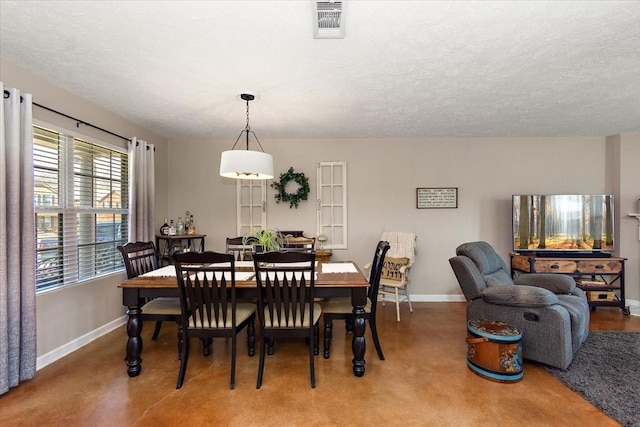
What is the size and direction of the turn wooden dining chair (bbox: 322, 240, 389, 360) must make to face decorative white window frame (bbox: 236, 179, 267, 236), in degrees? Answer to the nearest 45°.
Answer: approximately 45° to its right

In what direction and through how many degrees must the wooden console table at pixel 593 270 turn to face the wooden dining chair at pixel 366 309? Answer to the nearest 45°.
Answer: approximately 45° to its right

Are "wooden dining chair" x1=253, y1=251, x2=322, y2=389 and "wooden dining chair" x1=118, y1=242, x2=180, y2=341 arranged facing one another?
no

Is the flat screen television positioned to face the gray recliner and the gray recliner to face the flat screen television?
no

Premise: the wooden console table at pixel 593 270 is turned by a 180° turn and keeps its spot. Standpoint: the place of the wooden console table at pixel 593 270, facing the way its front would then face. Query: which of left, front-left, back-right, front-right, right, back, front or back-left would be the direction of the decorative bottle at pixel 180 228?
back-left

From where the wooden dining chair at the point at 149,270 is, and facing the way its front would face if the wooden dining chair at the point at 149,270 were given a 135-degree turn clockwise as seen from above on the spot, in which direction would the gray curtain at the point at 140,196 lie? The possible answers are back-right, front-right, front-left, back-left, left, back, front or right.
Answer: right

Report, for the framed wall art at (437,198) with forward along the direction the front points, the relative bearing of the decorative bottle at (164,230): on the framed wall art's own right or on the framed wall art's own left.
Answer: on the framed wall art's own right

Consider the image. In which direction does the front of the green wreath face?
toward the camera

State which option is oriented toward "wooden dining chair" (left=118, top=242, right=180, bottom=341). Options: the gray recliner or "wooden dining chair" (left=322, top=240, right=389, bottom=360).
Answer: "wooden dining chair" (left=322, top=240, right=389, bottom=360)

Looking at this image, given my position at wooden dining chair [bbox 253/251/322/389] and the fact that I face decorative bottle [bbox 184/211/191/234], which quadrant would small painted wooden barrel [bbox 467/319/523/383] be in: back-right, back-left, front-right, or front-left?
back-right

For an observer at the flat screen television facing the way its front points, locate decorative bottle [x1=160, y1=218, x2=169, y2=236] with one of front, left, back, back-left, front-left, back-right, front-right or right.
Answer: front-right

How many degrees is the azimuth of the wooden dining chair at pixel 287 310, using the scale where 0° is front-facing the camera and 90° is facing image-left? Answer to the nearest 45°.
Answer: approximately 180°

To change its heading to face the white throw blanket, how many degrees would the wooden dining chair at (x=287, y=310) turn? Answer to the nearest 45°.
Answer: approximately 45° to its right

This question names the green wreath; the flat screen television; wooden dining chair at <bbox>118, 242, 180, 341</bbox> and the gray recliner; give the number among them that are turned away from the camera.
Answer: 0

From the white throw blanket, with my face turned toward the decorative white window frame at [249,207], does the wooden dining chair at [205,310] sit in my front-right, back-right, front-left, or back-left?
front-left

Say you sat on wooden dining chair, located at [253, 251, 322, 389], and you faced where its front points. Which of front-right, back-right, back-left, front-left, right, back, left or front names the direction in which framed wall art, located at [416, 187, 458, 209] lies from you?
front-right

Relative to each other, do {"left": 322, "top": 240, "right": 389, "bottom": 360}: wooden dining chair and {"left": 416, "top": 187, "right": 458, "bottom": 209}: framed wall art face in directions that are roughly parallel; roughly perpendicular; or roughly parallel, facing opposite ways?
roughly perpendicular

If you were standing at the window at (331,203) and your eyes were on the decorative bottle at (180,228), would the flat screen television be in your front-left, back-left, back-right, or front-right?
back-left
